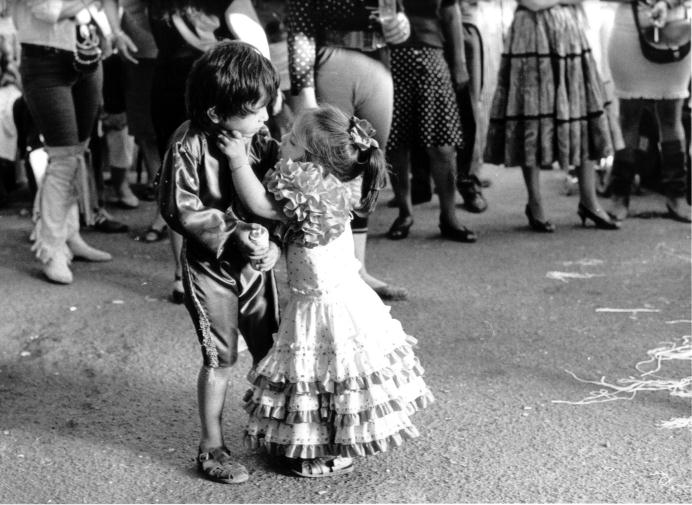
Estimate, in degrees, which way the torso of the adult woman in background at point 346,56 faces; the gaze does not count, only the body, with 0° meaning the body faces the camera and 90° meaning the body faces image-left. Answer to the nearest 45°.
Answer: approximately 315°

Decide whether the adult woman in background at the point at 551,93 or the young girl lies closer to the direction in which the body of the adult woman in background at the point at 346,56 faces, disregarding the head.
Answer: the young girl

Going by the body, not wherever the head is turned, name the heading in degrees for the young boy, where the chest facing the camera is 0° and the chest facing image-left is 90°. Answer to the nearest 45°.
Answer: approximately 315°

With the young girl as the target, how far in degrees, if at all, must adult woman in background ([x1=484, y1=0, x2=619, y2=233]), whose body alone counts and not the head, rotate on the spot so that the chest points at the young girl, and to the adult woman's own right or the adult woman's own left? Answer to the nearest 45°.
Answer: approximately 45° to the adult woman's own right

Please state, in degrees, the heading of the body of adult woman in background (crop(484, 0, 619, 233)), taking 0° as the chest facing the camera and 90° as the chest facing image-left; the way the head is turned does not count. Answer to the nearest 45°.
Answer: approximately 315°

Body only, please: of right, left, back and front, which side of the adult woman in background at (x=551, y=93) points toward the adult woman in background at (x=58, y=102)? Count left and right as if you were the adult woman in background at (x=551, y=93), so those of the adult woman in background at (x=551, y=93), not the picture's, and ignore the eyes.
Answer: right

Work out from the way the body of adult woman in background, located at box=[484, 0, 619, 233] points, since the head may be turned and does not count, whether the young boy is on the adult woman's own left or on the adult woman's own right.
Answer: on the adult woman's own right

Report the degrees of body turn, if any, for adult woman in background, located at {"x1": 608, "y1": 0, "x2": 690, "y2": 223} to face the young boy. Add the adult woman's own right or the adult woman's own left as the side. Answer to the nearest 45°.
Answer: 0° — they already face them

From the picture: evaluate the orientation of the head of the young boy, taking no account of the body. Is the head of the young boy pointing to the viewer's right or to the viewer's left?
to the viewer's right

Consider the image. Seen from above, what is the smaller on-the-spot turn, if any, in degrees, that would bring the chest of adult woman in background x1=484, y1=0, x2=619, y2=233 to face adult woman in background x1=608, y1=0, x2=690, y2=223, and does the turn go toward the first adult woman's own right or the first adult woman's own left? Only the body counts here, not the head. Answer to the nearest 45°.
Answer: approximately 90° to the first adult woman's own left
